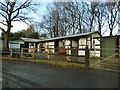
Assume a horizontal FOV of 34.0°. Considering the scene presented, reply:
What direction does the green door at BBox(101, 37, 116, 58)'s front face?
toward the camera

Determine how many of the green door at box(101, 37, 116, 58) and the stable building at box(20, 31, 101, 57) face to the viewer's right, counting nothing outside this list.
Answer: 0

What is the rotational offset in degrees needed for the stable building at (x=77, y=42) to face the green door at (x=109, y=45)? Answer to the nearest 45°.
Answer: approximately 90° to its left

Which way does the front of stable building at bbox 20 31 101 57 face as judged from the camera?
facing the viewer and to the left of the viewer
